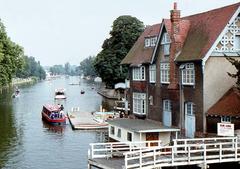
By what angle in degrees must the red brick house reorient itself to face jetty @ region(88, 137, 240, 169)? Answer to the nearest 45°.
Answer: approximately 45° to its left

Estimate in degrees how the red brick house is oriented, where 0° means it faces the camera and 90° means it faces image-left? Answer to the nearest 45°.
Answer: approximately 45°
